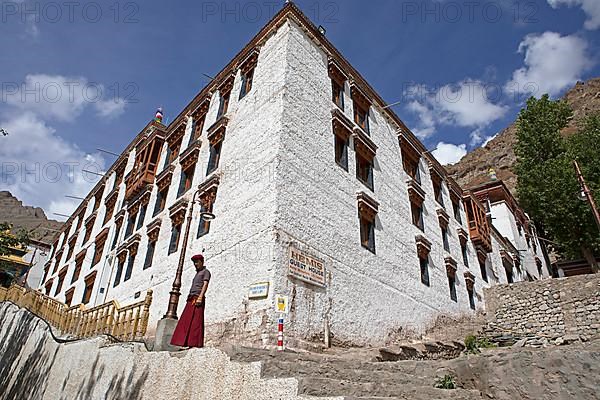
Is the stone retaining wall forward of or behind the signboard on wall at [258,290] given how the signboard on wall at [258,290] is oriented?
behind

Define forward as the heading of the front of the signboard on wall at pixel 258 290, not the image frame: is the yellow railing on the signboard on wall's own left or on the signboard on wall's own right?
on the signboard on wall's own right

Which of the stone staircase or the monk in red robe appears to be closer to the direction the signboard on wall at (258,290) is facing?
the monk in red robe

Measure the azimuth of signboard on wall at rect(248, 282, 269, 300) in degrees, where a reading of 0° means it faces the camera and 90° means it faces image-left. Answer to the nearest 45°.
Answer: approximately 45°

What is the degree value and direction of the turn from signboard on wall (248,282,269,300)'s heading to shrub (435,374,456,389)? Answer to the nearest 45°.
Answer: approximately 90° to its left

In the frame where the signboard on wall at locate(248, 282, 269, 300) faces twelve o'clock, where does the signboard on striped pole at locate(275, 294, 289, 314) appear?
the signboard on striped pole at locate(275, 294, 289, 314) is roughly at 8 o'clock from the signboard on wall at locate(248, 282, 269, 300).

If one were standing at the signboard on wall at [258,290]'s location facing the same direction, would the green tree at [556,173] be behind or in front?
behind

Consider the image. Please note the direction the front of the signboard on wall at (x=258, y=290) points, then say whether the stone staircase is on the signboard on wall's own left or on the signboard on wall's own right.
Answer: on the signboard on wall's own left

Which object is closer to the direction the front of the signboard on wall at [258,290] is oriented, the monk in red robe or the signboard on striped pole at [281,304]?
the monk in red robe
